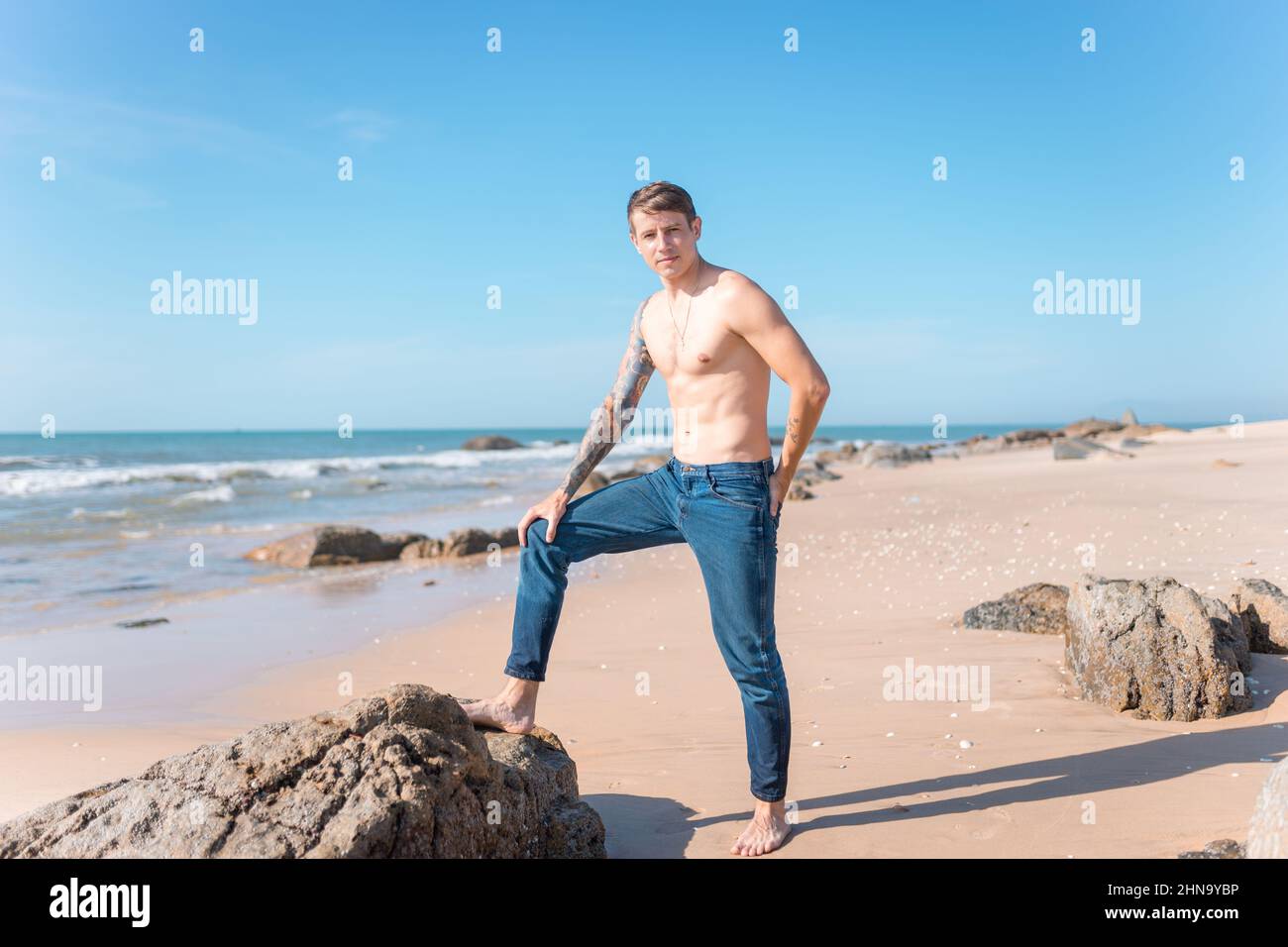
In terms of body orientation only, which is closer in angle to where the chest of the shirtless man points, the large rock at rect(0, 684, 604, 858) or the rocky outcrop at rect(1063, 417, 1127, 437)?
the large rock

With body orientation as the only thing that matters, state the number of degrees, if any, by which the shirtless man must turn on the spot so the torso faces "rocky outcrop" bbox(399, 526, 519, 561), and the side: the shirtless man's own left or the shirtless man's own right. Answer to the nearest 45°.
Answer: approximately 135° to the shirtless man's own right

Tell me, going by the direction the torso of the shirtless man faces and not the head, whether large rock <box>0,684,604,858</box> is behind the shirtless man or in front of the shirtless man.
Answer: in front

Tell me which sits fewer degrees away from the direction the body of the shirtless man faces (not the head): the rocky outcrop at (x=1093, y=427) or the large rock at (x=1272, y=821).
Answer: the large rock

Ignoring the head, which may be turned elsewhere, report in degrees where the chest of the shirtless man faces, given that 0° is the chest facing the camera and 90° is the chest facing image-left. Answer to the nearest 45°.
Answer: approximately 45°

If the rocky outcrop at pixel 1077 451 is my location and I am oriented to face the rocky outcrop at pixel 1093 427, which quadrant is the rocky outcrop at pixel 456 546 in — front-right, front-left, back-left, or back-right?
back-left

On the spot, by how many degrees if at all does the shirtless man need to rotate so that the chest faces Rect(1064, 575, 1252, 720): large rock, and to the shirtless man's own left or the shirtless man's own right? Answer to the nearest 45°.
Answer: approximately 180°

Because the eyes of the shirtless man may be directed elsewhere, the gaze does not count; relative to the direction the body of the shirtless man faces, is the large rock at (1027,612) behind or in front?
behind

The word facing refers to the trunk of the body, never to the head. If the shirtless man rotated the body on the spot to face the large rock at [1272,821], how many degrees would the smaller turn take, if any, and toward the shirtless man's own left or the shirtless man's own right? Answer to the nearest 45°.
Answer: approximately 90° to the shirtless man's own left

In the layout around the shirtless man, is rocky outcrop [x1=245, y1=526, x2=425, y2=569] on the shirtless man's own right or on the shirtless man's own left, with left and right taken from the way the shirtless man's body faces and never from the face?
on the shirtless man's own right

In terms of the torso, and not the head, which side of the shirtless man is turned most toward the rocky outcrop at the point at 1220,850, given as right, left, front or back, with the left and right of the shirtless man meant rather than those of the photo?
left
